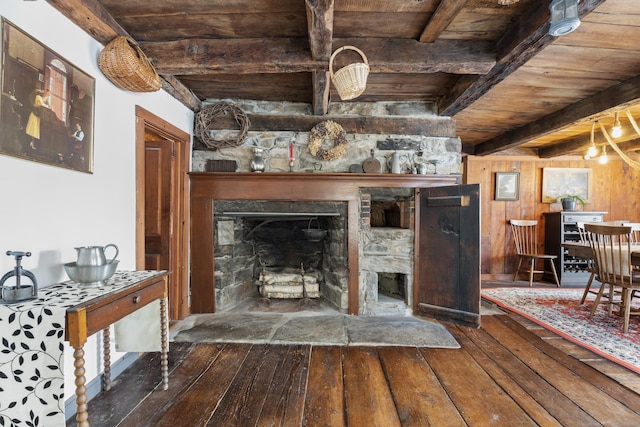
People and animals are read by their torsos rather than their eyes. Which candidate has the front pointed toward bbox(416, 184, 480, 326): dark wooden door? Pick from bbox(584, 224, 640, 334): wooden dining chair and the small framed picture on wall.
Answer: the small framed picture on wall

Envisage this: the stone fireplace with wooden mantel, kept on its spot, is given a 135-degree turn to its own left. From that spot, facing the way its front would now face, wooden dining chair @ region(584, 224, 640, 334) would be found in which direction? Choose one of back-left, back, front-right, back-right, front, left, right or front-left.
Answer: front-right

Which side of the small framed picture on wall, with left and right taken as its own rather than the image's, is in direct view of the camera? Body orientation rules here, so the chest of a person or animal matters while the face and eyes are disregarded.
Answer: front

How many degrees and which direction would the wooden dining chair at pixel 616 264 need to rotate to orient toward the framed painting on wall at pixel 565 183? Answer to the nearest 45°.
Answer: approximately 45° to its left

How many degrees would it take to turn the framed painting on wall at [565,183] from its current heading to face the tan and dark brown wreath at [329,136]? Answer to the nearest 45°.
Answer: approximately 45° to its right

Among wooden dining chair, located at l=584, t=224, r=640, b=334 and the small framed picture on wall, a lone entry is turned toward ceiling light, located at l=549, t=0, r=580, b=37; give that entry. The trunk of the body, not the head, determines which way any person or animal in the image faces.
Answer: the small framed picture on wall

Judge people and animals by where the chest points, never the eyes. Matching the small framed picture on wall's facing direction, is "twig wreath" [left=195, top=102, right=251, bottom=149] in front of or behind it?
in front

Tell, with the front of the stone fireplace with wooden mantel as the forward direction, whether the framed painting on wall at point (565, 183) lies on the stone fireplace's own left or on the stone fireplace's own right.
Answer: on the stone fireplace's own left

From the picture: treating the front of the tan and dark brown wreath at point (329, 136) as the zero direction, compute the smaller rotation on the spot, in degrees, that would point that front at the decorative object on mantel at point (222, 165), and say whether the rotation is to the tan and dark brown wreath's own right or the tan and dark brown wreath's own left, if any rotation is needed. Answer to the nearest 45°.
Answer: approximately 90° to the tan and dark brown wreath's own right

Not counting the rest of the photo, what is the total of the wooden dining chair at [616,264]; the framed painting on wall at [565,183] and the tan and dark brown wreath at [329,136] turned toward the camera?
2

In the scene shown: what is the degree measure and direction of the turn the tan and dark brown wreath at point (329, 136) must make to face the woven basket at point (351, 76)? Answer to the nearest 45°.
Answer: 0° — it already faces it

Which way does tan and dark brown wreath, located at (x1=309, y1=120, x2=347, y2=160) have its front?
toward the camera

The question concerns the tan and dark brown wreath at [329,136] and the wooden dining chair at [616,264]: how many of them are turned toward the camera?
1

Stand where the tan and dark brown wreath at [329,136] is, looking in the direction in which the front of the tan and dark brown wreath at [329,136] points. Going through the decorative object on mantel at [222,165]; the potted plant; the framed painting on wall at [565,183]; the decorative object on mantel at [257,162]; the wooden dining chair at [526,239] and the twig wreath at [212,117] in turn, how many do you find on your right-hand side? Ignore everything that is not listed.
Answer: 3

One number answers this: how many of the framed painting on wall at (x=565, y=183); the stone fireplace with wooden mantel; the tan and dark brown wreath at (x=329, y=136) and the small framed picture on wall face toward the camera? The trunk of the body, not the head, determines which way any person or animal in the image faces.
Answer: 4

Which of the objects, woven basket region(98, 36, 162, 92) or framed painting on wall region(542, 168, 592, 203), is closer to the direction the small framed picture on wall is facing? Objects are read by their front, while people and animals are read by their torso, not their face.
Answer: the woven basket

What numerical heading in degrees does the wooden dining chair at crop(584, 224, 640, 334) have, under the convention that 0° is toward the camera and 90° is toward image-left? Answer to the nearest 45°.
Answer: approximately 225°
